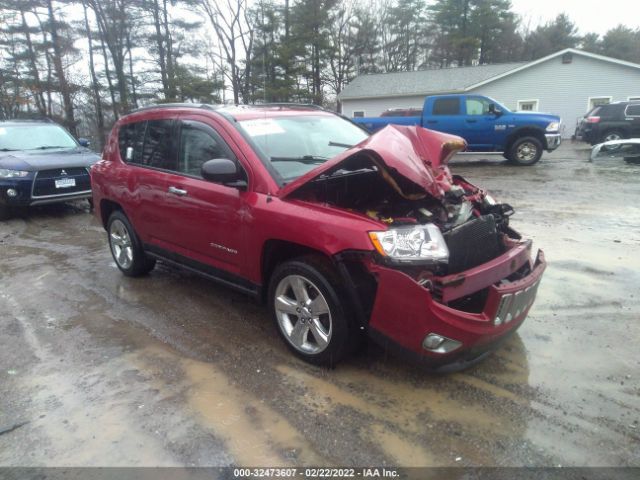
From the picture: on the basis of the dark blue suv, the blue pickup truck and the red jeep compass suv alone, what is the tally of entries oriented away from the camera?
0

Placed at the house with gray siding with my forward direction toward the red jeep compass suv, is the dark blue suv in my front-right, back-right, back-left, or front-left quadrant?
front-right

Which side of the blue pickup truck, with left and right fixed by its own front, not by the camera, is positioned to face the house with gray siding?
left

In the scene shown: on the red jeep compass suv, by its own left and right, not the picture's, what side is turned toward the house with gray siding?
left

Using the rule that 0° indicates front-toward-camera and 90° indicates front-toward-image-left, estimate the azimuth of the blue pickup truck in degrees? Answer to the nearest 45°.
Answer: approximately 270°

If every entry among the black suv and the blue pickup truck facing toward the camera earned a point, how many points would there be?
0

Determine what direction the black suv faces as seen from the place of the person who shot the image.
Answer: facing away from the viewer and to the right of the viewer

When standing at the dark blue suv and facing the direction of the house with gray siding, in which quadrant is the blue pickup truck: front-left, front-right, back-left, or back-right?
front-right

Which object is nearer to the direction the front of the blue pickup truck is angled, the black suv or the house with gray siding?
the black suv

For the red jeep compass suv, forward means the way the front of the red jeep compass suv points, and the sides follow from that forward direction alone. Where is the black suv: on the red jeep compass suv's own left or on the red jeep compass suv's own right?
on the red jeep compass suv's own left

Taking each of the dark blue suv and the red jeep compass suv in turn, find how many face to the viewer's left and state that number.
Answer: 0

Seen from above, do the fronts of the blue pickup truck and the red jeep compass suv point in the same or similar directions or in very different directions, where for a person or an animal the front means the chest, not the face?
same or similar directions

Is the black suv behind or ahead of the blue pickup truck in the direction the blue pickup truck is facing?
ahead

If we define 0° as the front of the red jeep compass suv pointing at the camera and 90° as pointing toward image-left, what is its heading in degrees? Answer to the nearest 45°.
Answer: approximately 315°

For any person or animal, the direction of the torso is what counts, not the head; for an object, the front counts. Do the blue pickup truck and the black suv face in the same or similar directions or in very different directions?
same or similar directions

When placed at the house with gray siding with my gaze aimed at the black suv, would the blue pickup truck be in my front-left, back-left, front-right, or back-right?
front-right

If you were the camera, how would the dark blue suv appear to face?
facing the viewer and to the right of the viewer
